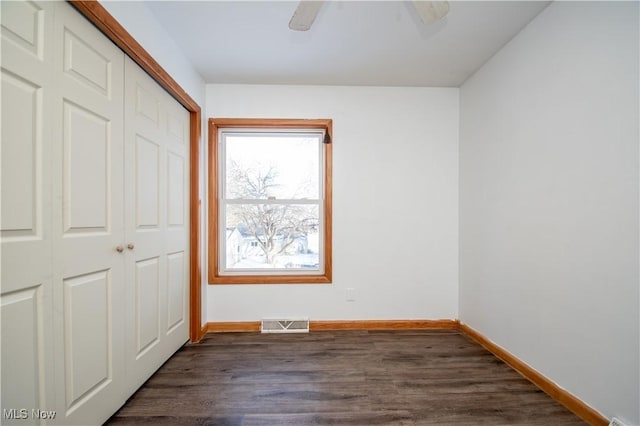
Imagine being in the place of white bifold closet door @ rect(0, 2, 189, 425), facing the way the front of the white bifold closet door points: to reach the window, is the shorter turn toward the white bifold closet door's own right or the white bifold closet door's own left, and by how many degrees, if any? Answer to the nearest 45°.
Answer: approximately 90° to the white bifold closet door's own left

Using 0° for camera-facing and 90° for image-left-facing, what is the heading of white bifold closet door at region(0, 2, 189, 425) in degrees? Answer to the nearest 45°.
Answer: approximately 315°
